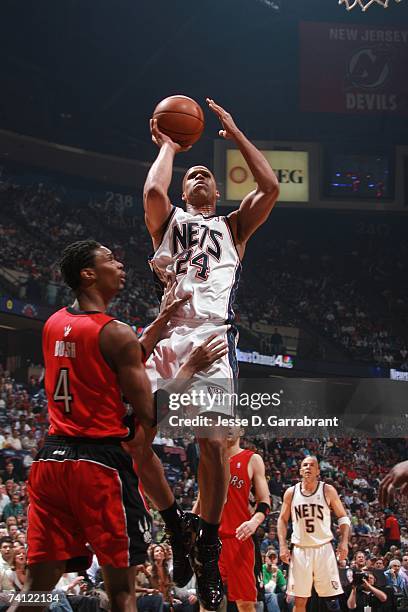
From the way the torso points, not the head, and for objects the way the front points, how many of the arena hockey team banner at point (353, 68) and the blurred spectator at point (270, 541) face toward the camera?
2

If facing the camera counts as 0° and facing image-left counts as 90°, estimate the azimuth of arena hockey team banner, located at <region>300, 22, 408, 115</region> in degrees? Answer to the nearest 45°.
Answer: approximately 0°

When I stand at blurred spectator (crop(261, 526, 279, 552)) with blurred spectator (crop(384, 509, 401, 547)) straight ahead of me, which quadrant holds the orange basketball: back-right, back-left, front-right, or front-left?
back-right
